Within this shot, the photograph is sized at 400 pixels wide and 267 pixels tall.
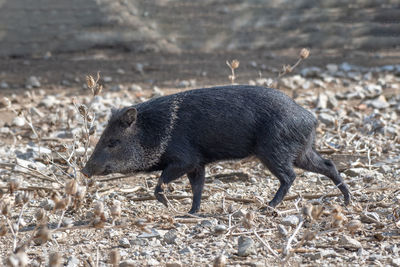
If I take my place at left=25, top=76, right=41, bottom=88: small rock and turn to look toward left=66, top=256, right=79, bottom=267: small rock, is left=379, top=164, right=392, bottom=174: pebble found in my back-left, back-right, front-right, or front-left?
front-left

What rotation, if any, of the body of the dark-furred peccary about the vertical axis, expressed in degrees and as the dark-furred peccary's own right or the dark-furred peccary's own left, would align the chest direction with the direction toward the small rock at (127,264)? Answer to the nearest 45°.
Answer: approximately 90° to the dark-furred peccary's own left

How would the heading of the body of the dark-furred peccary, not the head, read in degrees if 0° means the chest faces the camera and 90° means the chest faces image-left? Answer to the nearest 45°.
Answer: approximately 90°

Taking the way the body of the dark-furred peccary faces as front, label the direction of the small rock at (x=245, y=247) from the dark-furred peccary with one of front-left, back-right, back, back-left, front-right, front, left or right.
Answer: left

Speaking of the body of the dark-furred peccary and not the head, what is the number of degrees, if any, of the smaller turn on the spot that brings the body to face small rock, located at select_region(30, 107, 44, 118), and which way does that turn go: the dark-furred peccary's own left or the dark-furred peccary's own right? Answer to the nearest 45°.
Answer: approximately 45° to the dark-furred peccary's own right

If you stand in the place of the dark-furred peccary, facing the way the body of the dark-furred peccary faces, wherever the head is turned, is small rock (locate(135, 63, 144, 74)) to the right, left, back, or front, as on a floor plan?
right

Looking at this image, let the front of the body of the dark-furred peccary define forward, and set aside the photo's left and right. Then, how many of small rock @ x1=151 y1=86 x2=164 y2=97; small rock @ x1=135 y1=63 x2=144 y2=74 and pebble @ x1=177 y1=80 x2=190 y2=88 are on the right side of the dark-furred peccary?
3

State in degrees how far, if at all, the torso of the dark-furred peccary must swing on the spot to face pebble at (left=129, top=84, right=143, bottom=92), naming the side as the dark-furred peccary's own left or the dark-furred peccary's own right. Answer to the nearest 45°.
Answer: approximately 90° to the dark-furred peccary's own right

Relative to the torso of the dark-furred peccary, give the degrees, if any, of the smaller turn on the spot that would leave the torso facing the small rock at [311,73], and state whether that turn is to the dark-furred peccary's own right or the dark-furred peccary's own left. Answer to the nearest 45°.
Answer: approximately 90° to the dark-furred peccary's own right

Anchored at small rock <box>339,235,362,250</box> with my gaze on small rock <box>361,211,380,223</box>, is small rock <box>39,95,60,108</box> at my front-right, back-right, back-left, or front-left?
front-left

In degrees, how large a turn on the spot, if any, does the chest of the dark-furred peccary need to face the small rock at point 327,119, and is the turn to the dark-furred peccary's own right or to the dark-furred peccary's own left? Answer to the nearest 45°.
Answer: approximately 135° to the dark-furred peccary's own right

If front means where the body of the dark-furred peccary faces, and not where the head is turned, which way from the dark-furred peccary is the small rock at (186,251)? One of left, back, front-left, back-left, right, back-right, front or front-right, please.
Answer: left

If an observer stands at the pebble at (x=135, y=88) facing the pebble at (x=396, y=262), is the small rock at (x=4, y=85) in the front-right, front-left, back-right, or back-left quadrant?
back-right

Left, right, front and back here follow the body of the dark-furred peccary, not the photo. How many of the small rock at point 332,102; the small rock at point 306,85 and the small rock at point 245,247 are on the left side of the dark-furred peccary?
1

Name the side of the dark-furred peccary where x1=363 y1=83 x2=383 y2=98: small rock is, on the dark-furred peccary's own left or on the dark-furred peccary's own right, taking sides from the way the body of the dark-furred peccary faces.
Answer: on the dark-furred peccary's own right

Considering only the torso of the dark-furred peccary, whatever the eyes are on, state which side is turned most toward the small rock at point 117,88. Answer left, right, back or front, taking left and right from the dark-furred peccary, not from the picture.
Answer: right

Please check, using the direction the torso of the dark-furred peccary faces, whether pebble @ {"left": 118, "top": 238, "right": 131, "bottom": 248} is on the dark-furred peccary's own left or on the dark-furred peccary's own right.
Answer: on the dark-furred peccary's own left
